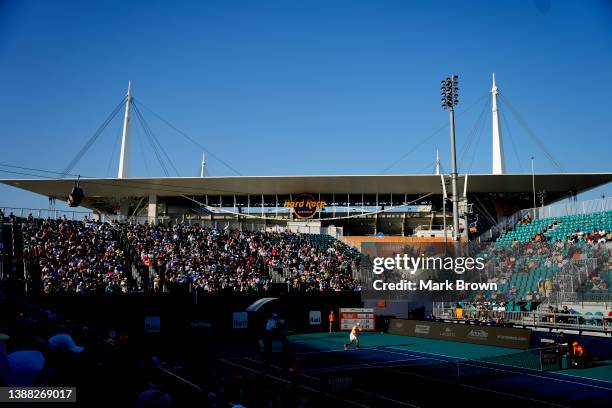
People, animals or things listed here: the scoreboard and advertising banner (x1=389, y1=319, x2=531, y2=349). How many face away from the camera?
0

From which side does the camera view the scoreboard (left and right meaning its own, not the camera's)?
front

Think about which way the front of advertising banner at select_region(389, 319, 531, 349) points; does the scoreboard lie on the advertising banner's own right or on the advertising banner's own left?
on the advertising banner's own right

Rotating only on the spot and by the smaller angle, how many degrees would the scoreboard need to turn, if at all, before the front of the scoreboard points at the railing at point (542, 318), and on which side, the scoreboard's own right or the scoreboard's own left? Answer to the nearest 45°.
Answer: approximately 45° to the scoreboard's own left

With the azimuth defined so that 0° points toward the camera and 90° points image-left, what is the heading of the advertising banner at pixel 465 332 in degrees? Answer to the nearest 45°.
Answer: approximately 45°

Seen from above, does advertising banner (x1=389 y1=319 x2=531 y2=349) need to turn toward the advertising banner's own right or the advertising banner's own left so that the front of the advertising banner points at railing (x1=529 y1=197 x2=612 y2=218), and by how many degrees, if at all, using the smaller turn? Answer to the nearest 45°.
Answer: approximately 180°

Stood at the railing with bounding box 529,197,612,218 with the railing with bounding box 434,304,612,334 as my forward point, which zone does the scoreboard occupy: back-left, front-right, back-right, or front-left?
front-right
